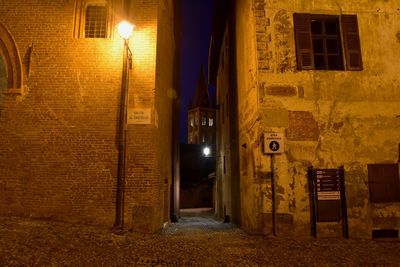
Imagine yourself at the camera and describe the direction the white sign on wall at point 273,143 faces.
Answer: facing the viewer

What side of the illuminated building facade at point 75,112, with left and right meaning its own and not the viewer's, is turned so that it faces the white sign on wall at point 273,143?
left

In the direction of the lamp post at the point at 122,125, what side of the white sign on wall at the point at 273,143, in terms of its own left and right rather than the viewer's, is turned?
right

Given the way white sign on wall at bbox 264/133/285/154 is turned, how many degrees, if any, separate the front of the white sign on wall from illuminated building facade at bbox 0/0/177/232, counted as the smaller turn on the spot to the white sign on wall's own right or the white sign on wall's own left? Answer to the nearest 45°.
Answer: approximately 90° to the white sign on wall's own right
